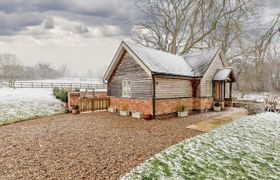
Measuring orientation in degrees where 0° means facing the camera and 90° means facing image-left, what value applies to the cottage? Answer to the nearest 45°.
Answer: approximately 315°

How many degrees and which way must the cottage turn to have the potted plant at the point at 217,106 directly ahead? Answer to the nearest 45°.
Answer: approximately 90° to its left

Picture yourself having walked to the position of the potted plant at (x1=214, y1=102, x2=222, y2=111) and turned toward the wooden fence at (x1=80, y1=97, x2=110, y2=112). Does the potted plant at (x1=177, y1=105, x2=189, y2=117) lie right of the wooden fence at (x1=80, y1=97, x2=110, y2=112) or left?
left
